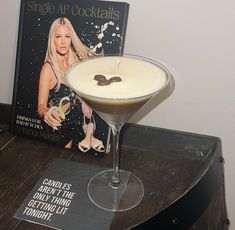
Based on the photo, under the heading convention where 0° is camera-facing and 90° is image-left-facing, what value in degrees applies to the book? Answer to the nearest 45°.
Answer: approximately 0°
